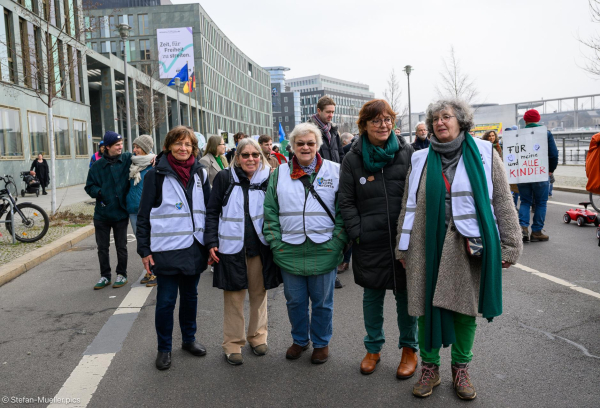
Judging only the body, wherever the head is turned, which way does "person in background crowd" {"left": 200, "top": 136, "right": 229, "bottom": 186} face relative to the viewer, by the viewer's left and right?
facing the viewer and to the right of the viewer

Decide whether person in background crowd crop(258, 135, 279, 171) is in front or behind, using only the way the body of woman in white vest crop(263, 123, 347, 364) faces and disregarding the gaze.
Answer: behind

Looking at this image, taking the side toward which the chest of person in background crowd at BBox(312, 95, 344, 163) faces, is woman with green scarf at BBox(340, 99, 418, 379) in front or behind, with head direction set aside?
in front

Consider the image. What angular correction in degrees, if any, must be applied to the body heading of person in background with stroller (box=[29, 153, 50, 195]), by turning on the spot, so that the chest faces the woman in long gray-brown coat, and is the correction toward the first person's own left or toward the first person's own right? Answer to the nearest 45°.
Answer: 0° — they already face them

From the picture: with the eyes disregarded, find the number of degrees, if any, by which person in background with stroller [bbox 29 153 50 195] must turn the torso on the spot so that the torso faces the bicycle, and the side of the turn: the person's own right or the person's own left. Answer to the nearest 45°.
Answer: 0° — they already face it

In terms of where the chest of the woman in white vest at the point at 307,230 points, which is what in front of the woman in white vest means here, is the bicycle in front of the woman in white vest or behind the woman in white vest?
behind
